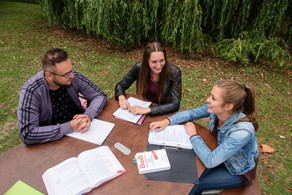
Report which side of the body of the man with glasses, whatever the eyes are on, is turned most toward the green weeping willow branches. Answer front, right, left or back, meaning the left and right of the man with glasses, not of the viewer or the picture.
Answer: left

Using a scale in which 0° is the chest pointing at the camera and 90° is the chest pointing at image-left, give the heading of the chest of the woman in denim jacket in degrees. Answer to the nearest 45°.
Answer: approximately 90°

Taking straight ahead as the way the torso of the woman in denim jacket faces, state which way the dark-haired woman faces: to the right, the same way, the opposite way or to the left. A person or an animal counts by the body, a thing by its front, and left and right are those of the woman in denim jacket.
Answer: to the left

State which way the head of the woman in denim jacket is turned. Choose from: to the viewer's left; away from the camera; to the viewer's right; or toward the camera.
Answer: to the viewer's left

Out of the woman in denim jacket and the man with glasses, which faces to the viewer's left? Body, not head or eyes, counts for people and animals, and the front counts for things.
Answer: the woman in denim jacket

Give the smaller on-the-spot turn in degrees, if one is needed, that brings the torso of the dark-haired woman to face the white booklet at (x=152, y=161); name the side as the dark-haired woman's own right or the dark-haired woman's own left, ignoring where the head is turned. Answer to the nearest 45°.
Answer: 0° — they already face it

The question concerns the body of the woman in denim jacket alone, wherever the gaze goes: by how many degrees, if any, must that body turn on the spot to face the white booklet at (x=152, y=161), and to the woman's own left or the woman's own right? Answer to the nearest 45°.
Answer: approximately 45° to the woman's own left

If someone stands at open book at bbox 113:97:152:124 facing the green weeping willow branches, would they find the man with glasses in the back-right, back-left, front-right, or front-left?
back-left

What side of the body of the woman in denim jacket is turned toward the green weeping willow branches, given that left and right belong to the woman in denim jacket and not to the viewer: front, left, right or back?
right

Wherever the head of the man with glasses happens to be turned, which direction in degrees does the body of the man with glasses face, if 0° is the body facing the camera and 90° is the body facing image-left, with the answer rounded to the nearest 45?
approximately 315°

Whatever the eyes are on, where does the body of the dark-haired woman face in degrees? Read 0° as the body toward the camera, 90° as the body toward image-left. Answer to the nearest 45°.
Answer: approximately 0°

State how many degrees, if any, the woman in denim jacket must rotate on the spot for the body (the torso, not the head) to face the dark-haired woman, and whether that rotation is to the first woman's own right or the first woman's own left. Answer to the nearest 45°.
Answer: approximately 45° to the first woman's own right
